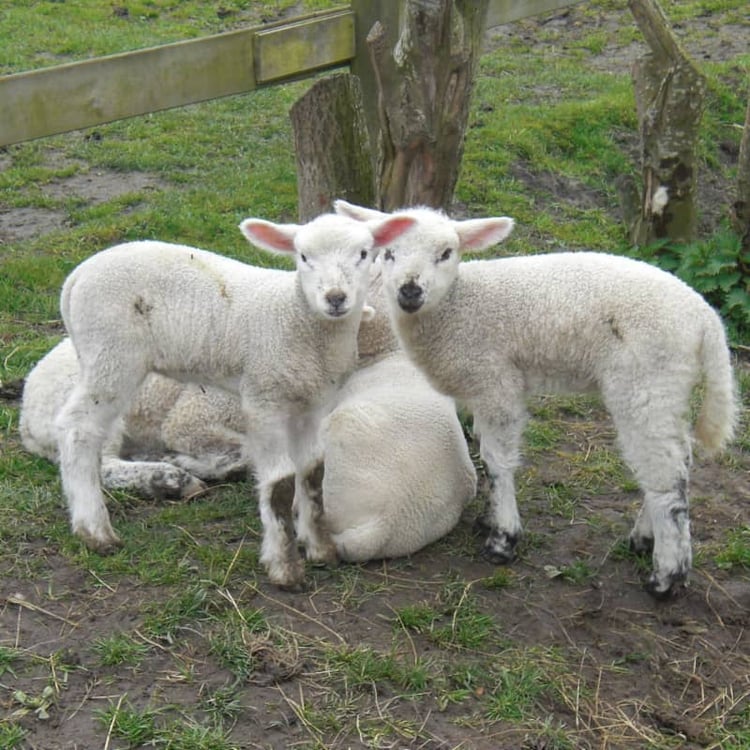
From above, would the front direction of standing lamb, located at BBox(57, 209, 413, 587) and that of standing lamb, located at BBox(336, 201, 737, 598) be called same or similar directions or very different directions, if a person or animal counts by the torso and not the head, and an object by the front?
very different directions

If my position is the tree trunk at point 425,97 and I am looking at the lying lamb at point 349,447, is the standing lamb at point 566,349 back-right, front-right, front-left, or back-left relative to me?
front-left

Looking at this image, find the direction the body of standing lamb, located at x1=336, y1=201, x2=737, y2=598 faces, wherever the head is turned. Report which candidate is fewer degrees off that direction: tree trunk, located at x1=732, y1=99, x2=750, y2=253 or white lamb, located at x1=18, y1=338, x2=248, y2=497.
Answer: the white lamb

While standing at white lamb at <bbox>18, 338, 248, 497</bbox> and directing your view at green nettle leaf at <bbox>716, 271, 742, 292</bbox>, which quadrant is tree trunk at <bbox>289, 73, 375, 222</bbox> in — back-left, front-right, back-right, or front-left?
front-left

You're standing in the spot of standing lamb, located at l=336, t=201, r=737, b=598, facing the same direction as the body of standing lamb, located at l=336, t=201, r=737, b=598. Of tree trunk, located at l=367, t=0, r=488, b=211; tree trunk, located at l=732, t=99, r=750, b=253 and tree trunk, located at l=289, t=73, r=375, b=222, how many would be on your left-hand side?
0

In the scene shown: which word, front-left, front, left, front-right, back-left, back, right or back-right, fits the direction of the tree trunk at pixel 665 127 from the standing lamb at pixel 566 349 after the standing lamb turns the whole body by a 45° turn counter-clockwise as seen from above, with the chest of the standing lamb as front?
back-right

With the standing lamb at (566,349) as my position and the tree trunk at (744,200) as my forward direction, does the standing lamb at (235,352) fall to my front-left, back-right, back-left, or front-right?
back-left

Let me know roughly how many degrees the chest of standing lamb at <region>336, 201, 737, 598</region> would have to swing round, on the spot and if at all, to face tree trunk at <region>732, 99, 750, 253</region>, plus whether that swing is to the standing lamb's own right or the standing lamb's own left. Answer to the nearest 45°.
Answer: approximately 90° to the standing lamb's own right

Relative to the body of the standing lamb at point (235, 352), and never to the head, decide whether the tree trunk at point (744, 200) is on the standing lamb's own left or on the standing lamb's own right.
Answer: on the standing lamb's own left

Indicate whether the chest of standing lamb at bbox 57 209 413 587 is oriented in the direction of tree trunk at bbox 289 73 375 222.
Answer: no

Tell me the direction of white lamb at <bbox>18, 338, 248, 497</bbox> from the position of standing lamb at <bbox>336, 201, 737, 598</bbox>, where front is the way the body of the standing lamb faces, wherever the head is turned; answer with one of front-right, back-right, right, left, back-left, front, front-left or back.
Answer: front

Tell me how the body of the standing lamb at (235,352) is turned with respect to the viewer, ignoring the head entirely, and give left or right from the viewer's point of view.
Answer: facing the viewer and to the right of the viewer

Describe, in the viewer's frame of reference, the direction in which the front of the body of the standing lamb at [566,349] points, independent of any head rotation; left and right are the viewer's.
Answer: facing to the left of the viewer

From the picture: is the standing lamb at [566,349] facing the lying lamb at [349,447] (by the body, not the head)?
yes

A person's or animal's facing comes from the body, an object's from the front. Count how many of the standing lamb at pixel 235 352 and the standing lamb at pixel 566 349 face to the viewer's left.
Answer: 1

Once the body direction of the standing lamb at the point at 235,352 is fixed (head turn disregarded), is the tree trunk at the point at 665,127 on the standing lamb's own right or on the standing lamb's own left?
on the standing lamb's own left

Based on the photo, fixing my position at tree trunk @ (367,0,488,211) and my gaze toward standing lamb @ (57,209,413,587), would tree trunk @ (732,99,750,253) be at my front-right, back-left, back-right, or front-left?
back-left

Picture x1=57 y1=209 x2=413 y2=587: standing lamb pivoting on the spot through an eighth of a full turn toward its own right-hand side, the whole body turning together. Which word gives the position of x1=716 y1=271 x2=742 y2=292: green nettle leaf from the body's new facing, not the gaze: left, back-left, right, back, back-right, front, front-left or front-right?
back-left
